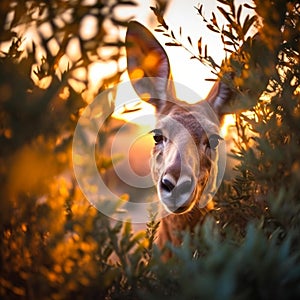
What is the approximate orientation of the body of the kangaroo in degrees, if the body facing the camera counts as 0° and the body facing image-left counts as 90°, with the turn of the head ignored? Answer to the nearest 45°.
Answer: approximately 0°
